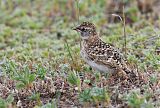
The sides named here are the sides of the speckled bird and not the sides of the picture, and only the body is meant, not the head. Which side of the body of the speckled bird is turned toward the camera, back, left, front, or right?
left
